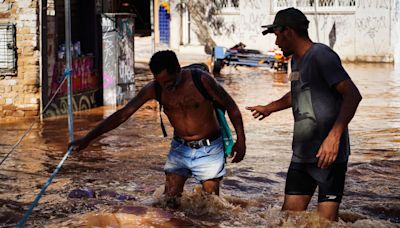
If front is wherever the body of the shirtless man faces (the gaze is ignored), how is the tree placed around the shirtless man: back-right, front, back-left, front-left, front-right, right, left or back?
back

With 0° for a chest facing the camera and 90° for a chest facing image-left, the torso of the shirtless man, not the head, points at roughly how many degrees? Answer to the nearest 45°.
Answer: approximately 0°
